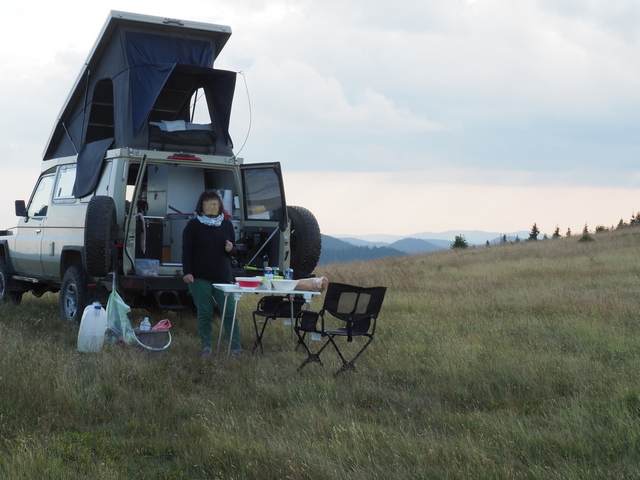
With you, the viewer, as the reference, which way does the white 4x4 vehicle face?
facing away from the viewer and to the left of the viewer

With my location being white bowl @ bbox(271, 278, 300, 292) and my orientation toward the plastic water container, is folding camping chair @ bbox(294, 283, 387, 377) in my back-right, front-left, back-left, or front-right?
back-left

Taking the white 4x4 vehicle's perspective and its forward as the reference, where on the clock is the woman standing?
The woman standing is roughly at 7 o'clock from the white 4x4 vehicle.

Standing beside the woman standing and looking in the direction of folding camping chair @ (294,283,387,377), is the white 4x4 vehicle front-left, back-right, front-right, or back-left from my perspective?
back-left

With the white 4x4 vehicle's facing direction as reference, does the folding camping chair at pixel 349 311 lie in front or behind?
behind

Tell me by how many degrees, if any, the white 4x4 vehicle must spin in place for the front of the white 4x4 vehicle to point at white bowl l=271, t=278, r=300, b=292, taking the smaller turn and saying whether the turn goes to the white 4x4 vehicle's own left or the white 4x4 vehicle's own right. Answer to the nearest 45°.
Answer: approximately 180°
